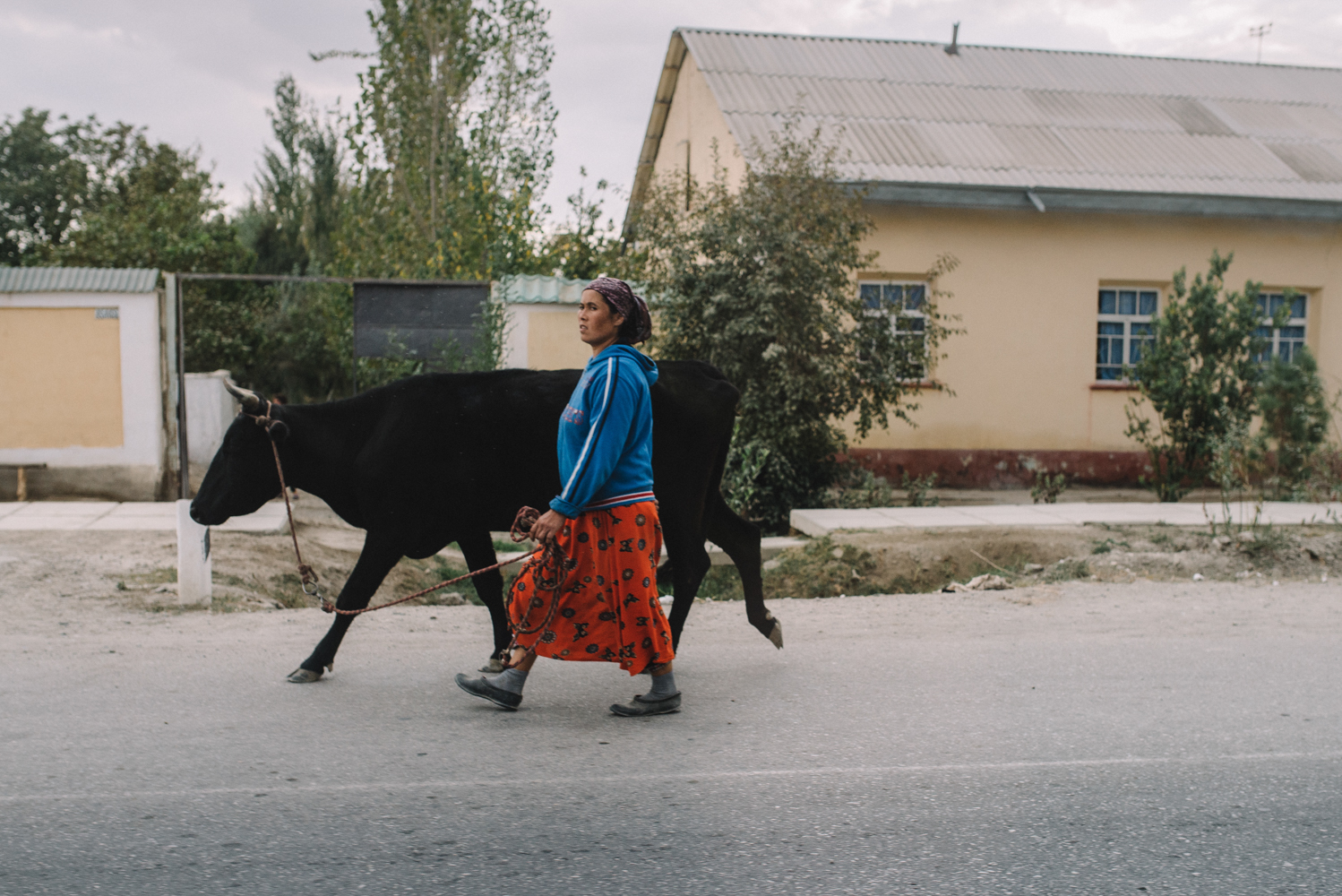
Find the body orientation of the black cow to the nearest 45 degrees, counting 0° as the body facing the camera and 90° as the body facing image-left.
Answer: approximately 90°

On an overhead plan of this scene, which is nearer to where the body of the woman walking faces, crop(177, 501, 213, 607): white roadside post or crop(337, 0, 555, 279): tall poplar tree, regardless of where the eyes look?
the white roadside post

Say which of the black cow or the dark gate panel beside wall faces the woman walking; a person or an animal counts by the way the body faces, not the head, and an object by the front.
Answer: the dark gate panel beside wall

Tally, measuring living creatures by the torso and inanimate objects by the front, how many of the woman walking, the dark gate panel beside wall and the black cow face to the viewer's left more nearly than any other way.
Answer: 2

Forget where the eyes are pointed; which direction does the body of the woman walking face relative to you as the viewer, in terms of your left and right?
facing to the left of the viewer

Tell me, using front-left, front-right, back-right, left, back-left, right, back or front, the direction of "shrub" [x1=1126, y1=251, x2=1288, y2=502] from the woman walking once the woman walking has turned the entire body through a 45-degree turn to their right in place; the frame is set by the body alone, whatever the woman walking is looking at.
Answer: right

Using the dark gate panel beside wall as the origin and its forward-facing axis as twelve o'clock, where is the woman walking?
The woman walking is roughly at 12 o'clock from the dark gate panel beside wall.

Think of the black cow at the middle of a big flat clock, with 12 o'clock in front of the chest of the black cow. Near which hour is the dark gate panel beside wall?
The dark gate panel beside wall is roughly at 3 o'clock from the black cow.

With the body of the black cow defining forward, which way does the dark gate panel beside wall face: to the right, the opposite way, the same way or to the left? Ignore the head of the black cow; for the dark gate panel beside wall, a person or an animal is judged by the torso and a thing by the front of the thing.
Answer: to the left

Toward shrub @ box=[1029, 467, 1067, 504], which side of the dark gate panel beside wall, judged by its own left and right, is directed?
left

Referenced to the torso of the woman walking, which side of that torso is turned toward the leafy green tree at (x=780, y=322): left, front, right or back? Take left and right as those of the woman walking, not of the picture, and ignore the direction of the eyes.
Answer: right
